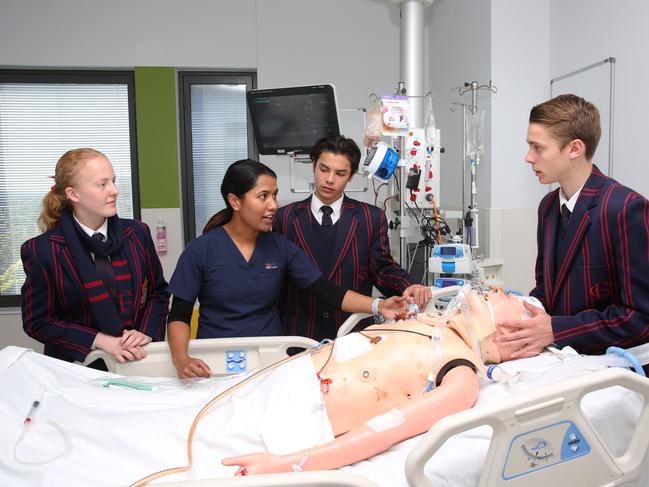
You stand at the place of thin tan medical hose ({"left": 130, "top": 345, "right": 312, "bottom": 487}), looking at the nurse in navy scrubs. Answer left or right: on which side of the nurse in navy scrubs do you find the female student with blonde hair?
left

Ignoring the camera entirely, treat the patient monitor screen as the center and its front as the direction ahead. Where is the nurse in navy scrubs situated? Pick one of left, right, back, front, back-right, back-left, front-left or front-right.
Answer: front

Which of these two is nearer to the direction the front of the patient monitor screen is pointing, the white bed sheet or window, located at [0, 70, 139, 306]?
the white bed sheet

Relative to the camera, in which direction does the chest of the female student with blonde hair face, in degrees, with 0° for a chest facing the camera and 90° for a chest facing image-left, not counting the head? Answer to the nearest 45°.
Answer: approximately 315°

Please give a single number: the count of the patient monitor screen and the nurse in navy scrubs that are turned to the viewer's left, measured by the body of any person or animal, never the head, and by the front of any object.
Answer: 0

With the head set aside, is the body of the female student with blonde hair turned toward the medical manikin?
yes

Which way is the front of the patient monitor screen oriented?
toward the camera

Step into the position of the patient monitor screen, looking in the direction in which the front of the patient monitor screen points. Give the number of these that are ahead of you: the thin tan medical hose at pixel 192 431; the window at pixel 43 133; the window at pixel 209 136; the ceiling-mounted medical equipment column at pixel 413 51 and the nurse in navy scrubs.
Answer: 2

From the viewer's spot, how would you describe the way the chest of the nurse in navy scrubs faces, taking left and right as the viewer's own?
facing the viewer and to the right of the viewer

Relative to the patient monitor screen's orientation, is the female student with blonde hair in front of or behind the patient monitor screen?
in front

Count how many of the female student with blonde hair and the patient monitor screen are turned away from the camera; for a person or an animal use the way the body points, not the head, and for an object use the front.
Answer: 0

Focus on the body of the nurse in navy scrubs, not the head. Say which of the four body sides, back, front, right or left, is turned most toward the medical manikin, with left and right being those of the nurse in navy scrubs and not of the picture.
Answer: front

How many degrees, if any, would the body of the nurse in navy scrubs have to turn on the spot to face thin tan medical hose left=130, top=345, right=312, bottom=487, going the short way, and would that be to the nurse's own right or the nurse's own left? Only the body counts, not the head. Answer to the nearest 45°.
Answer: approximately 45° to the nurse's own right
